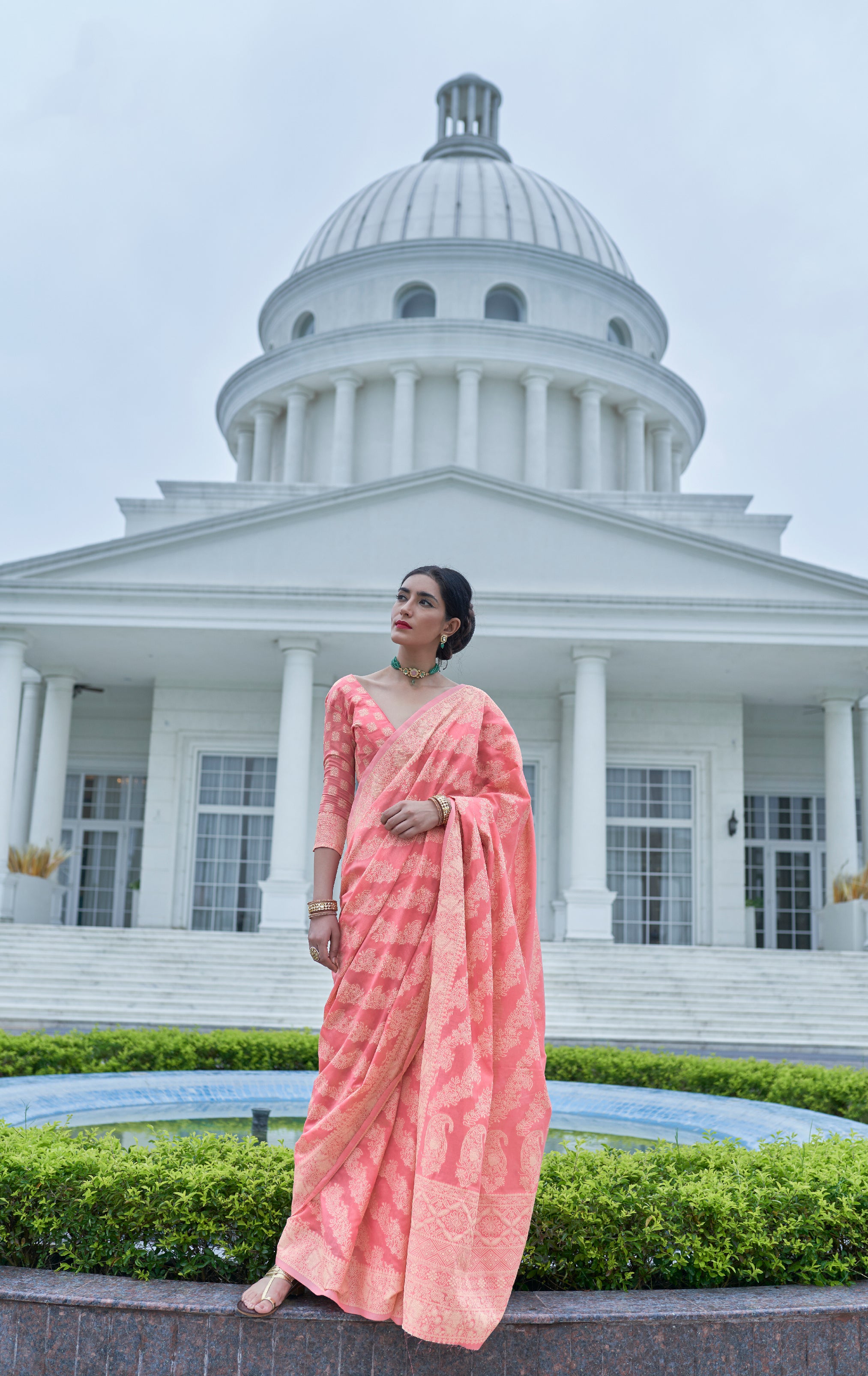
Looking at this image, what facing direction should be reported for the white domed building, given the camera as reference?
facing the viewer

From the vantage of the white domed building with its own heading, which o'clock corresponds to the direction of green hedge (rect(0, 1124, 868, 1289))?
The green hedge is roughly at 12 o'clock from the white domed building.

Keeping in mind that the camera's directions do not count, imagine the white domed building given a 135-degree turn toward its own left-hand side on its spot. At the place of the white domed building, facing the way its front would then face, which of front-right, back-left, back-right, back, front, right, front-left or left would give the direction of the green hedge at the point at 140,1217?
back-right

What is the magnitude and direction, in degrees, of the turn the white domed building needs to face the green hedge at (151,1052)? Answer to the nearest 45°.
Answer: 0° — it already faces it

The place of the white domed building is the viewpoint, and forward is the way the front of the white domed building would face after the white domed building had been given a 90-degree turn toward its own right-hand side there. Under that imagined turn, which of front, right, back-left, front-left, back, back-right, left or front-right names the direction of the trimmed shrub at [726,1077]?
left

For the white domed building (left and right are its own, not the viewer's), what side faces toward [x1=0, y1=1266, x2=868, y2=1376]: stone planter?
front

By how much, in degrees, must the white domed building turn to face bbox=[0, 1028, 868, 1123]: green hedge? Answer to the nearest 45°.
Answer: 0° — it already faces it

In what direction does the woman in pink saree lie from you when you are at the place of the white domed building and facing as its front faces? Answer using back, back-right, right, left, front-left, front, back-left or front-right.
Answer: front
